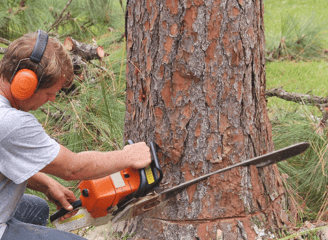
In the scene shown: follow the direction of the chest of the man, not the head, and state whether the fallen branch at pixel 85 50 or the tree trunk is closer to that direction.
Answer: the tree trunk

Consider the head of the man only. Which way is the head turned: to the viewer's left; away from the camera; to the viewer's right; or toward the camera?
to the viewer's right

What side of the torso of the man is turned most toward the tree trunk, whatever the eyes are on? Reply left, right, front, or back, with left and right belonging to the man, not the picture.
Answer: front

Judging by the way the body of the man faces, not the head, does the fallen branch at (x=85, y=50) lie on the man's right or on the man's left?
on the man's left

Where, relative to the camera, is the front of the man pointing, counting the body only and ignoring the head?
to the viewer's right

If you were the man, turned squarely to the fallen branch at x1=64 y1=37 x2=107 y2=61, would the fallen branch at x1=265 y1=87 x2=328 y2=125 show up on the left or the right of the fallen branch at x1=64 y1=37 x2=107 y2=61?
right

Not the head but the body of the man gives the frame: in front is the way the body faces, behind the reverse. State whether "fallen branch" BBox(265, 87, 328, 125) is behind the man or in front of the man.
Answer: in front
